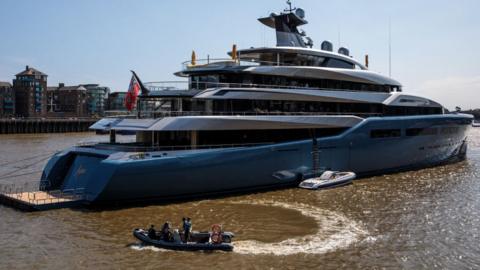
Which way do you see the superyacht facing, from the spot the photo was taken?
facing away from the viewer and to the right of the viewer
